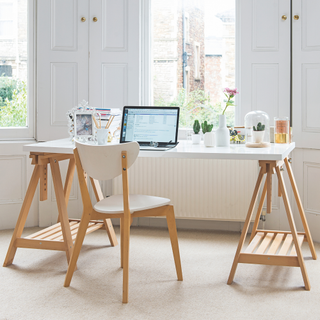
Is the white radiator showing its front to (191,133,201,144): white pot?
yes

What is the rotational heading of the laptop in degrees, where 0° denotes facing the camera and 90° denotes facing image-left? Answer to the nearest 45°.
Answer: approximately 0°

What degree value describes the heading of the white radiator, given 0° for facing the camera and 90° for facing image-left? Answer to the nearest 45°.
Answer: approximately 0°

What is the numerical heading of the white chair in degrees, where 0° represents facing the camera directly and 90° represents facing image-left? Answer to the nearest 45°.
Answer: approximately 225°

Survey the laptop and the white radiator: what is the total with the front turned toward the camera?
2

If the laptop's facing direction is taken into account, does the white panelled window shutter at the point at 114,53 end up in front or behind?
behind
